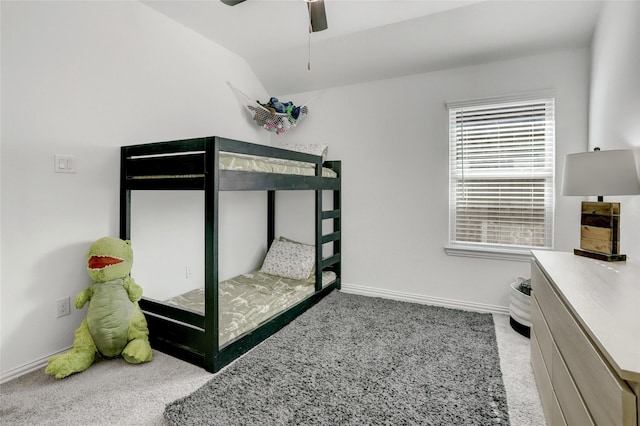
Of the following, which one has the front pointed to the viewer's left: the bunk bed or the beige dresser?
the beige dresser

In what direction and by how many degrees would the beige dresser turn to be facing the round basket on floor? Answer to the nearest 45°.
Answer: approximately 90° to its right

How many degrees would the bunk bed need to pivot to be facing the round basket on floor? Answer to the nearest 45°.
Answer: approximately 45° to its left

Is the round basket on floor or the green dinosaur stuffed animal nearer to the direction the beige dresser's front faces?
the green dinosaur stuffed animal

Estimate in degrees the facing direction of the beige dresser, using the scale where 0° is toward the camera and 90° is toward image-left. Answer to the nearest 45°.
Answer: approximately 90°

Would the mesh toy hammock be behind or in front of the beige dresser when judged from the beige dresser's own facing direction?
in front

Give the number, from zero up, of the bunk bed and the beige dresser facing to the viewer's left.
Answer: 1
